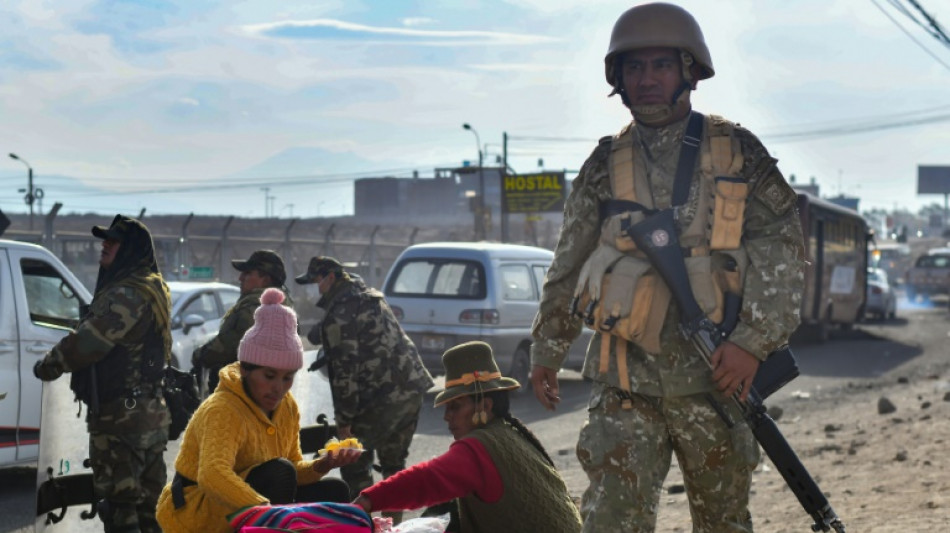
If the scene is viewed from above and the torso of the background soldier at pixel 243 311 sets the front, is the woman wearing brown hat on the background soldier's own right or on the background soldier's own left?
on the background soldier's own left

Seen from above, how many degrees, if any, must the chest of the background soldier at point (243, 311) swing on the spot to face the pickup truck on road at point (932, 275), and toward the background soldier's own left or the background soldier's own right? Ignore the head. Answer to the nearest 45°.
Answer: approximately 135° to the background soldier's own right

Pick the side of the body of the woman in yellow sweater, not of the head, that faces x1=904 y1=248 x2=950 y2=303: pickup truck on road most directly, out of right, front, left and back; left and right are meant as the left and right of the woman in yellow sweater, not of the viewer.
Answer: left

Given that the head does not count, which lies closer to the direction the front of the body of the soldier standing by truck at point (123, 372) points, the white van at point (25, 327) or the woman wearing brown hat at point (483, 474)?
the white van

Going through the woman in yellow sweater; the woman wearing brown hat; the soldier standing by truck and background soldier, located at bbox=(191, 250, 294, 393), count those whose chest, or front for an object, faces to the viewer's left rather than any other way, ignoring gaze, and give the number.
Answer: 3

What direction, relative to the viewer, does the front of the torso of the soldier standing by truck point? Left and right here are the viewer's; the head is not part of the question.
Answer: facing to the left of the viewer

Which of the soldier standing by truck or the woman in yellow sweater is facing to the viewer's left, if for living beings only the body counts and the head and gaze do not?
the soldier standing by truck

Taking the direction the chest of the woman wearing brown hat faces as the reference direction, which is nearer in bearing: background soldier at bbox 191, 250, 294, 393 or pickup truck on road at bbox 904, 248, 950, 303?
the background soldier

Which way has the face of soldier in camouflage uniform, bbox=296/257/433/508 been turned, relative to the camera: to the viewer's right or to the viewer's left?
to the viewer's left

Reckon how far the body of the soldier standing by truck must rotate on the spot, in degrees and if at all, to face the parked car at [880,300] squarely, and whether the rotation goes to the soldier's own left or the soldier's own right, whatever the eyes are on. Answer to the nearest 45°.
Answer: approximately 135° to the soldier's own right

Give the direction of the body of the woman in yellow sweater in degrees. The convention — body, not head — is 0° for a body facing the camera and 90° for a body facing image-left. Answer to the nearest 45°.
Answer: approximately 315°

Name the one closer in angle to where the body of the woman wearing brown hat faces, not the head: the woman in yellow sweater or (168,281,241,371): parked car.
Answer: the woman in yellow sweater

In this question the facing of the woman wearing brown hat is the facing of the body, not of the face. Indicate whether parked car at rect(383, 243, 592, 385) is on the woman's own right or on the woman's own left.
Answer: on the woman's own right

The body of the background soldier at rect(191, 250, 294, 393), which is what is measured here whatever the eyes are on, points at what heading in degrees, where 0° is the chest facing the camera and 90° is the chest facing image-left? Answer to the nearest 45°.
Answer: approximately 90°

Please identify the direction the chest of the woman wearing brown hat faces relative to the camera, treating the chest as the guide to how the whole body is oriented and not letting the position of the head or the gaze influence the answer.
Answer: to the viewer's left
